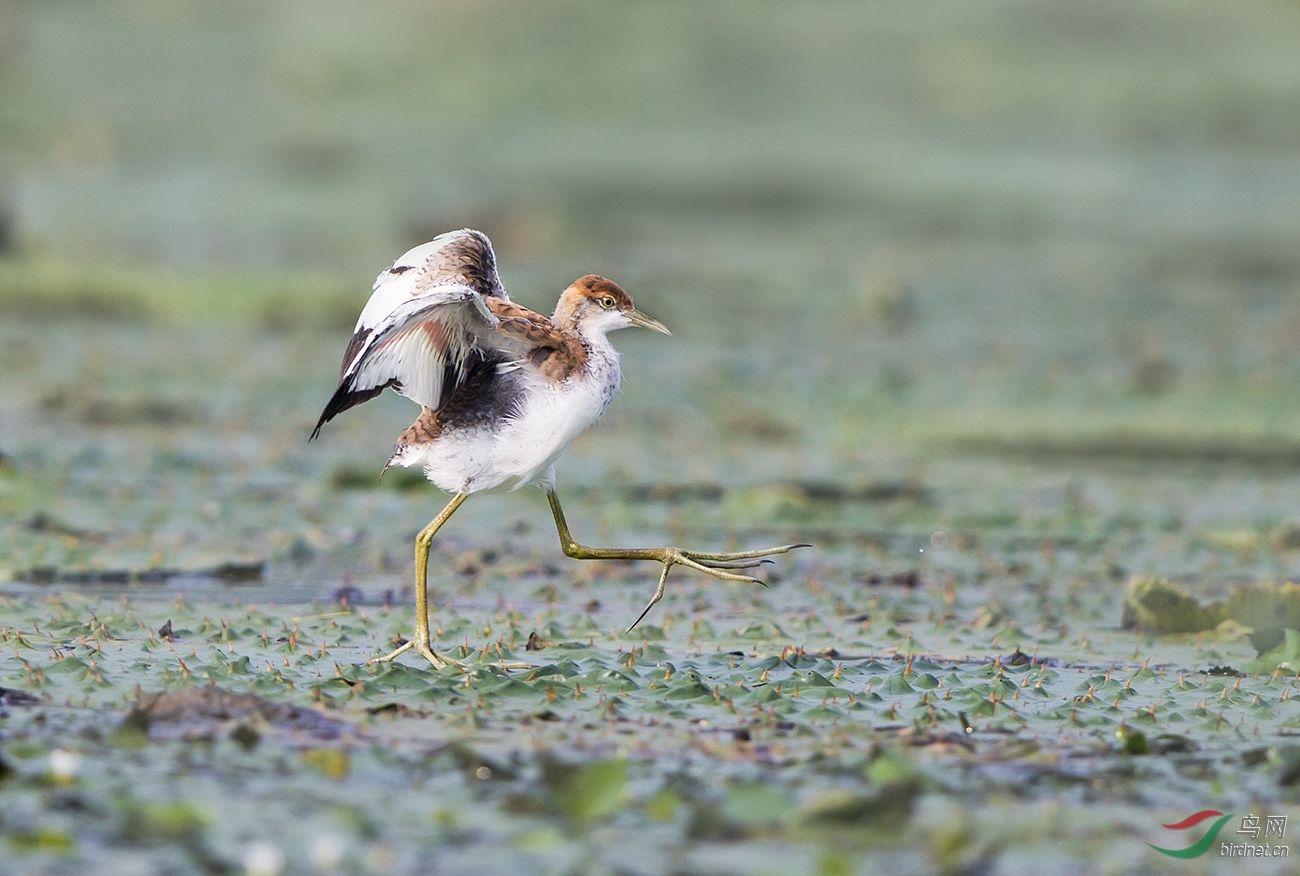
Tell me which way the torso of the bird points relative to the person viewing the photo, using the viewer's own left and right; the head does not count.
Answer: facing to the right of the viewer

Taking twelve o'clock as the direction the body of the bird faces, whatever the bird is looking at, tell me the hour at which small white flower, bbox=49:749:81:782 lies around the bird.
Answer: The small white flower is roughly at 4 o'clock from the bird.

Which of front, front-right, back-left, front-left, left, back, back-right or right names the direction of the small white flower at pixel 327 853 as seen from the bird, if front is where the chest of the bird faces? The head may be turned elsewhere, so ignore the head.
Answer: right

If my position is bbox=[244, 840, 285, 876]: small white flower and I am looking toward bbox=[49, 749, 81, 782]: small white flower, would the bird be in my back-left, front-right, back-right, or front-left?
front-right

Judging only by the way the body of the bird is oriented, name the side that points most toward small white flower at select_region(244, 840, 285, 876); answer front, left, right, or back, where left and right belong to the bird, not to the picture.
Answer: right
